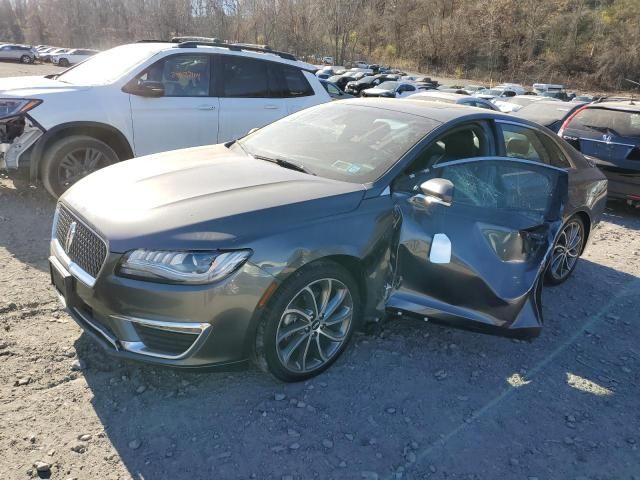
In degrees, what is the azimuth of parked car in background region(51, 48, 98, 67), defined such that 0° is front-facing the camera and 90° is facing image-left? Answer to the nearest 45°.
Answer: approximately 45°

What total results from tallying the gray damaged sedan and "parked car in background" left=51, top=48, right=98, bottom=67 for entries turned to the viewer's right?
0

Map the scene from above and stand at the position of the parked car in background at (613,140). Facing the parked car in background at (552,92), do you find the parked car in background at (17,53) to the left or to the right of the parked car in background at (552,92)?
left

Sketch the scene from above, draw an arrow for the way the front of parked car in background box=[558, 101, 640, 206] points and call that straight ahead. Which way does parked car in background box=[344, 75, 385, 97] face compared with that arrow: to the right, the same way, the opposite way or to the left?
the opposite way

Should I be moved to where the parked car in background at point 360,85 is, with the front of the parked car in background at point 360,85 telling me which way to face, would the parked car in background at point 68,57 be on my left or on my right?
on my right

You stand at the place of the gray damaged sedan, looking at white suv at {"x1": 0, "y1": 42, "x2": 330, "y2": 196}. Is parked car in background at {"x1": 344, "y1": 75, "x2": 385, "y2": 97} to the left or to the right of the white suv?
right

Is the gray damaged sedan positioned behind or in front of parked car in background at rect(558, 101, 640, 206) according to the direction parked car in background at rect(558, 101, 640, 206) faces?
behind

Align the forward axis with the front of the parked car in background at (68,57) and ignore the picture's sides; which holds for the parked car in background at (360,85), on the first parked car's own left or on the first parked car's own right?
on the first parked car's own left

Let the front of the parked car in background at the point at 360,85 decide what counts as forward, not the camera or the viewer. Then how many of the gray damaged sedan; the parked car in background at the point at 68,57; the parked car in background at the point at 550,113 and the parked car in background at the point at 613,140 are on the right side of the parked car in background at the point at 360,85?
1

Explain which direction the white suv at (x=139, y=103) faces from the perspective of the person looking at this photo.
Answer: facing the viewer and to the left of the viewer

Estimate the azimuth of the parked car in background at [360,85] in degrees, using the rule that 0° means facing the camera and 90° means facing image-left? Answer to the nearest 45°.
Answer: approximately 45°

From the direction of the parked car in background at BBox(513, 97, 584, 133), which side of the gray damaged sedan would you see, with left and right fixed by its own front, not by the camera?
back
